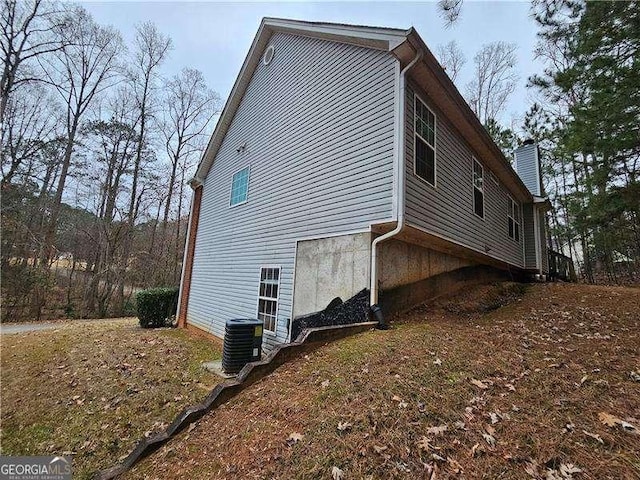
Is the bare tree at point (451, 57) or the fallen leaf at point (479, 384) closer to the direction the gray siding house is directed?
the bare tree

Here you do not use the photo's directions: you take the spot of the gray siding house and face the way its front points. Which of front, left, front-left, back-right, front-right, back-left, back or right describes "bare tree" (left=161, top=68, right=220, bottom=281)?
front

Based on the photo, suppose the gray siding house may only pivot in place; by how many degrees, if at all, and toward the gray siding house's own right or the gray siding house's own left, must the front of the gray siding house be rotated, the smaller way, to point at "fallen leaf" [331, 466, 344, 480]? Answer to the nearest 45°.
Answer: approximately 135° to the gray siding house's own left

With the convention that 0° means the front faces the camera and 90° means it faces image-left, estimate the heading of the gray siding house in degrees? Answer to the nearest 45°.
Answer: approximately 135°

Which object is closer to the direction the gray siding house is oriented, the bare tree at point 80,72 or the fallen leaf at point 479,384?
the bare tree

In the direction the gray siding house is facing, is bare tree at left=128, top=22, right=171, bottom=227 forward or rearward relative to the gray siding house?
forward

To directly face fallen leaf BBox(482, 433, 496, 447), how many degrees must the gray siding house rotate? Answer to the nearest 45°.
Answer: approximately 135° to its left

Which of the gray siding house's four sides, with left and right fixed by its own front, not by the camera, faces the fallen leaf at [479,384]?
back

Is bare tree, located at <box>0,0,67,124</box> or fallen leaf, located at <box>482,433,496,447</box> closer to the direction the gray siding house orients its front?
the bare tree

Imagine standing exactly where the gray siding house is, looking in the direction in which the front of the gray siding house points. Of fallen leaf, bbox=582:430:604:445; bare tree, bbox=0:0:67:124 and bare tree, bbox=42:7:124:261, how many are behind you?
1

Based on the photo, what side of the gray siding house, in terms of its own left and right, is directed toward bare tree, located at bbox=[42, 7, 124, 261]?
front

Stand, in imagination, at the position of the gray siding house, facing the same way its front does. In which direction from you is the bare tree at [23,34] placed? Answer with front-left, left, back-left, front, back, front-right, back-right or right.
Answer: front-left

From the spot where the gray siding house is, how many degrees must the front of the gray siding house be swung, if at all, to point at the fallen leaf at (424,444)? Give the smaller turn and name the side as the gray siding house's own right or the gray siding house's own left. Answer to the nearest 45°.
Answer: approximately 135° to the gray siding house's own left

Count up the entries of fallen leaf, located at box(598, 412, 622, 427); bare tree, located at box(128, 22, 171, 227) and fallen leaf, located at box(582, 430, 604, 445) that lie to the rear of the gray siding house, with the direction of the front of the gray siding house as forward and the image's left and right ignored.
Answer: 2

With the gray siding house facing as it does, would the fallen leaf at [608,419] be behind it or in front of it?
behind

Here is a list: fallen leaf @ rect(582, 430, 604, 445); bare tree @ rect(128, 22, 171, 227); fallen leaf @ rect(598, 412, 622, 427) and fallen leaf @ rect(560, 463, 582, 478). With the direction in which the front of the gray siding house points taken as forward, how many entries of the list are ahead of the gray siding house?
1

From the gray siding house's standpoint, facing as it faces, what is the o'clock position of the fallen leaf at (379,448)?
The fallen leaf is roughly at 7 o'clock from the gray siding house.

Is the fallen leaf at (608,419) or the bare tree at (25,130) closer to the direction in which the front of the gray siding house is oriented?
the bare tree

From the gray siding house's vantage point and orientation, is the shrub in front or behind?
in front

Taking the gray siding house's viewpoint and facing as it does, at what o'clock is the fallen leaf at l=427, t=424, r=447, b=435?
The fallen leaf is roughly at 7 o'clock from the gray siding house.
